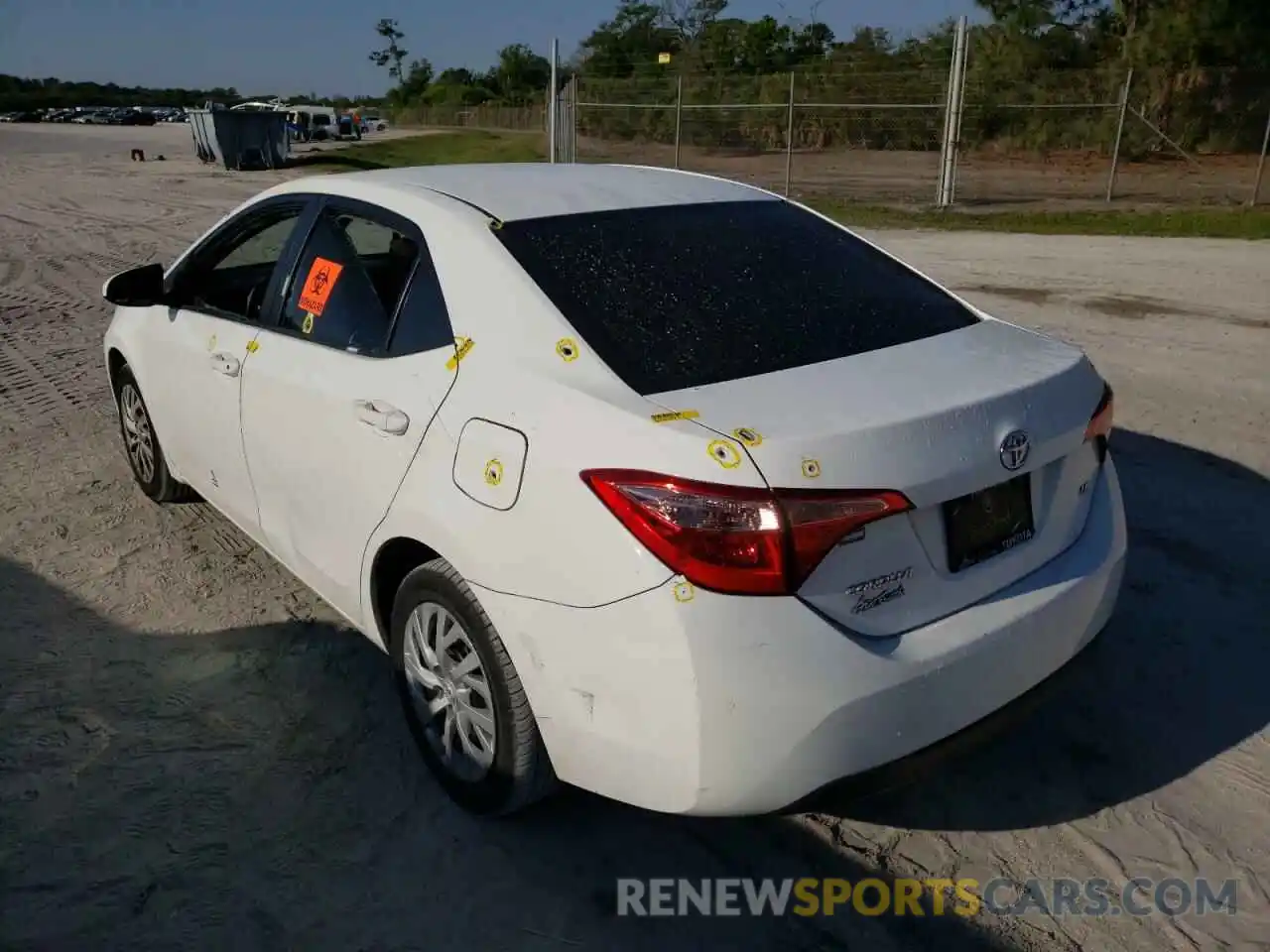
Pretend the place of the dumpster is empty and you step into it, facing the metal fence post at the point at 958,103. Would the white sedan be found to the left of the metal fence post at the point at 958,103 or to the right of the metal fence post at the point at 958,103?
right

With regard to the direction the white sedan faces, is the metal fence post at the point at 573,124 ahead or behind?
ahead

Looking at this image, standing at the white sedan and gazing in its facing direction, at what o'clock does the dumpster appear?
The dumpster is roughly at 1 o'clock from the white sedan.

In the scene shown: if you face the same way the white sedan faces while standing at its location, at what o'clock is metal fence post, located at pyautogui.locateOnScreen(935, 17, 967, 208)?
The metal fence post is roughly at 2 o'clock from the white sedan.

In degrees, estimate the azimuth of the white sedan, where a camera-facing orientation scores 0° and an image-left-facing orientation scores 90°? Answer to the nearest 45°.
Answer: approximately 135°

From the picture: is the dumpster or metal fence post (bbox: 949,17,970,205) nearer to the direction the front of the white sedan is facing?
the dumpster

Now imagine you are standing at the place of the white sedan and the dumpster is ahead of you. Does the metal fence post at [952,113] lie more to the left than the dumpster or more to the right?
right

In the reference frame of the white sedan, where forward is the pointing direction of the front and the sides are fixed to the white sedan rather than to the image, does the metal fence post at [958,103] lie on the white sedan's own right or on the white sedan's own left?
on the white sedan's own right

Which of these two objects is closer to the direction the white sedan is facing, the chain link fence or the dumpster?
the dumpster

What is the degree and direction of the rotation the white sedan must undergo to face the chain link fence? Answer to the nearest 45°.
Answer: approximately 45° to its right
